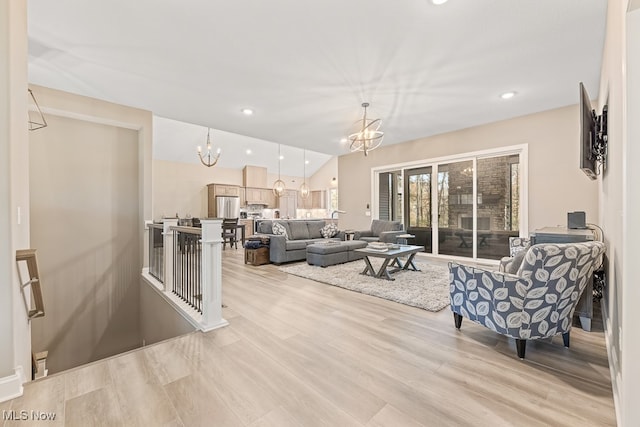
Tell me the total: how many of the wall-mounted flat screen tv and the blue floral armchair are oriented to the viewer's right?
0

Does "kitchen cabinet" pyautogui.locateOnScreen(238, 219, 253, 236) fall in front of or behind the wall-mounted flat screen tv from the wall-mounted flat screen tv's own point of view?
in front

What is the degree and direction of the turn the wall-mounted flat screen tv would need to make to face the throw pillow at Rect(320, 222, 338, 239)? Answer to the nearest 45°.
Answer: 0° — it already faces it

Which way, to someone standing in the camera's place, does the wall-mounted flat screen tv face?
facing to the left of the viewer
